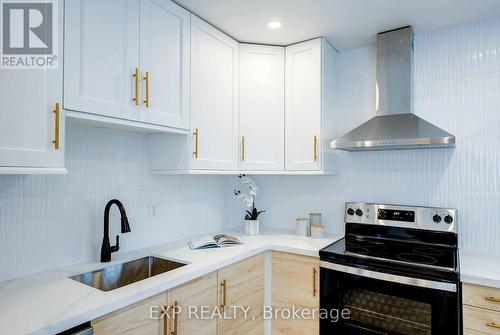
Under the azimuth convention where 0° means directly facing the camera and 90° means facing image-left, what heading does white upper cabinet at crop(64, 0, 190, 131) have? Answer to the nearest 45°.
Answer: approximately 315°

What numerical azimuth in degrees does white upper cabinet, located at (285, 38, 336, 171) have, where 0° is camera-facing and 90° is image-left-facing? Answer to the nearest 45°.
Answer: approximately 45°

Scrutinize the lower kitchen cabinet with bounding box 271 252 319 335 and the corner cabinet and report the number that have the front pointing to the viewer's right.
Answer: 0

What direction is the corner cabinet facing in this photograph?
toward the camera

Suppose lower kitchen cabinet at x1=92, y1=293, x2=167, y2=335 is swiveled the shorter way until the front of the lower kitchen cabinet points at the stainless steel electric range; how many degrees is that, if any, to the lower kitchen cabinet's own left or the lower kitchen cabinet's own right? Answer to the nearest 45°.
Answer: approximately 45° to the lower kitchen cabinet's own left

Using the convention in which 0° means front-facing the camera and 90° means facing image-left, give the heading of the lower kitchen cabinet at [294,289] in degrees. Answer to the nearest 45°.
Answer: approximately 45°

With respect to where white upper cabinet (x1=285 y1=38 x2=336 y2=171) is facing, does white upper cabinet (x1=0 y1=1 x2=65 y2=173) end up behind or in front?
in front

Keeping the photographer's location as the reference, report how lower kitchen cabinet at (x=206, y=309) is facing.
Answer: facing the viewer and to the right of the viewer

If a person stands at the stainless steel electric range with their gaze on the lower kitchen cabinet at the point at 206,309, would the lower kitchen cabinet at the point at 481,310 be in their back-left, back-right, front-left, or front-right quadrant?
back-left

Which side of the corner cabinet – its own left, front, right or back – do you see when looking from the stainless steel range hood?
left

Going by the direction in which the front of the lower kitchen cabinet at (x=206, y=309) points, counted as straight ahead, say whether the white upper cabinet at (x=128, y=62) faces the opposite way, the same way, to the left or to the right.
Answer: the same way
